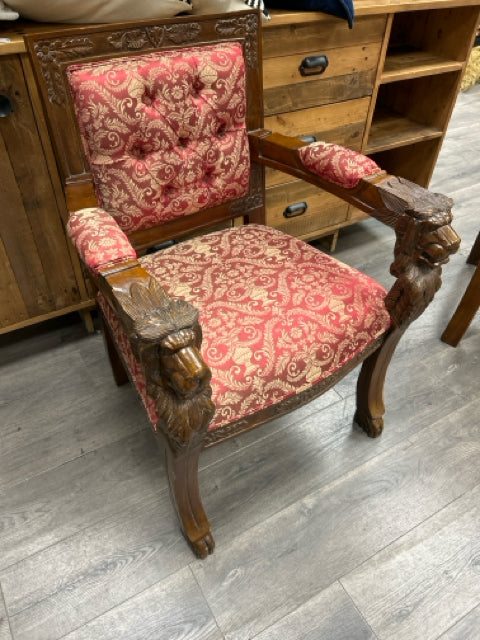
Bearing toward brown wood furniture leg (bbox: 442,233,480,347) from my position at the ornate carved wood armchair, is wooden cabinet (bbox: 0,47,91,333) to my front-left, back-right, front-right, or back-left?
back-left

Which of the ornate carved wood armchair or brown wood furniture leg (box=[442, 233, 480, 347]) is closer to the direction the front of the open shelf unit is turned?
the brown wood furniture leg

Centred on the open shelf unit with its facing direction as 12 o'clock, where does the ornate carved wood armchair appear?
The ornate carved wood armchair is roughly at 2 o'clock from the open shelf unit.

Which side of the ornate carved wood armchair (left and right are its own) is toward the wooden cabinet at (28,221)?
back

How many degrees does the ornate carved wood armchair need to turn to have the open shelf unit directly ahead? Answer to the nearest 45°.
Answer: approximately 90° to its left

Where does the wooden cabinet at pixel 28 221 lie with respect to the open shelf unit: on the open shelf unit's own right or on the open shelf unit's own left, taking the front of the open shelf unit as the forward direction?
on the open shelf unit's own right

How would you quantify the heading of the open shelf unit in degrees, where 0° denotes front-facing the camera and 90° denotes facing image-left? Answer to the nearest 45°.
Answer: approximately 315°

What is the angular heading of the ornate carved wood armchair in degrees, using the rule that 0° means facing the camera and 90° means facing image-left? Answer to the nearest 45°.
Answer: approximately 315°

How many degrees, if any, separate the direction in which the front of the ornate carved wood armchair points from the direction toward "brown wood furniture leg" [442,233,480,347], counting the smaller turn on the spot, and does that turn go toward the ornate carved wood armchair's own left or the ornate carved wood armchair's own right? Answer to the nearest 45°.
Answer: approximately 90° to the ornate carved wood armchair's own left

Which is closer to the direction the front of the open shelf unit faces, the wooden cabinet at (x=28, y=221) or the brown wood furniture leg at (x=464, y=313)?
the brown wood furniture leg
